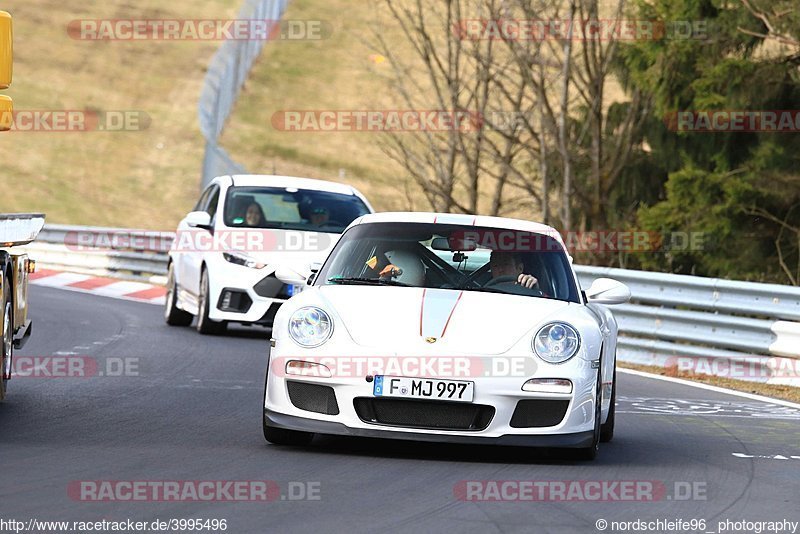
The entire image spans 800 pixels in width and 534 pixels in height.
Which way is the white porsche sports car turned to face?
toward the camera

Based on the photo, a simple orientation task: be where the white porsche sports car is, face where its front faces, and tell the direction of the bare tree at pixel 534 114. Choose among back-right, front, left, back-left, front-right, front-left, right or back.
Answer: back

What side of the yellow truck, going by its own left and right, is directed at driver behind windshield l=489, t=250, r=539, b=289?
left

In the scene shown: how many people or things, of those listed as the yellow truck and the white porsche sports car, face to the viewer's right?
0

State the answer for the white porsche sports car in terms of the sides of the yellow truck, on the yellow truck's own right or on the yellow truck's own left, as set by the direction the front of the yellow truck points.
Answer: on the yellow truck's own left

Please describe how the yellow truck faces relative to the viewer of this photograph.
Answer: facing the viewer and to the left of the viewer
